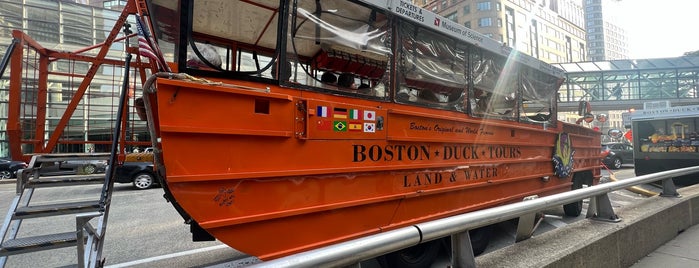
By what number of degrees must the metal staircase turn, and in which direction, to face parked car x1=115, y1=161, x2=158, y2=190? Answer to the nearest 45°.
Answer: approximately 180°
